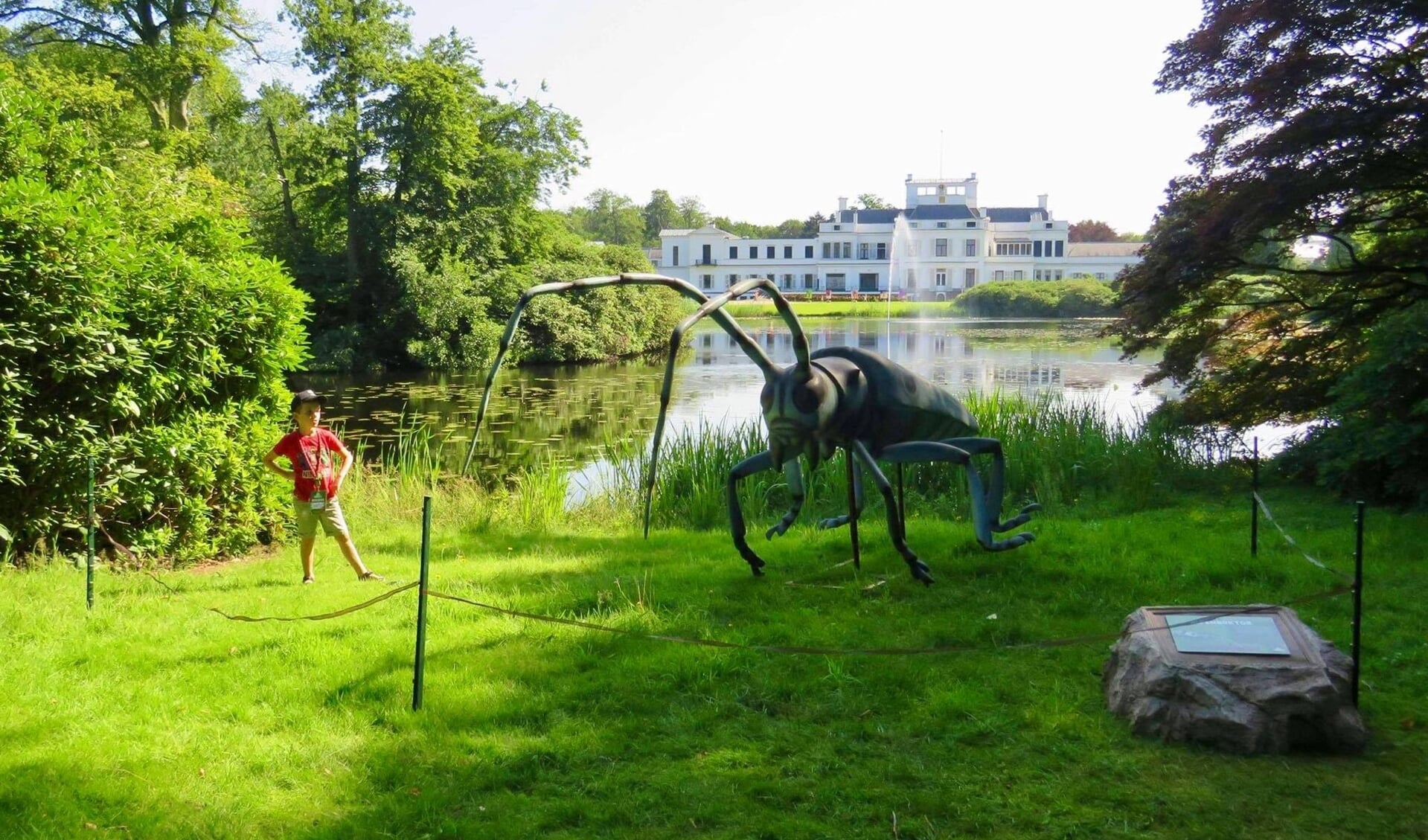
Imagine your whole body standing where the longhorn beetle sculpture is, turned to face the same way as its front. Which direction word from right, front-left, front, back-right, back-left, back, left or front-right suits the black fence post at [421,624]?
front

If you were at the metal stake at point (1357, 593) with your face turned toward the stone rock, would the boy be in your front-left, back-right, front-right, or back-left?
front-right

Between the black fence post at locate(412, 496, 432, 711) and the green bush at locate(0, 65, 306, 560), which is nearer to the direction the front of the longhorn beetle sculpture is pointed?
the black fence post

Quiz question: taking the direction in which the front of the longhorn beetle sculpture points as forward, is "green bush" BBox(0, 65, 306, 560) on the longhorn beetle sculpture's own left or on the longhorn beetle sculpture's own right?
on the longhorn beetle sculpture's own right

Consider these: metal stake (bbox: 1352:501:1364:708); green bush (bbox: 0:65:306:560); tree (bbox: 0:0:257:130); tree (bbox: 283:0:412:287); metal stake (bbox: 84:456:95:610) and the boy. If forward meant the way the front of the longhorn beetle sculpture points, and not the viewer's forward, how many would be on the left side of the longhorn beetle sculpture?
1

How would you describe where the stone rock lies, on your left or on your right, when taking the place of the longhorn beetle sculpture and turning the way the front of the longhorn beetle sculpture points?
on your left

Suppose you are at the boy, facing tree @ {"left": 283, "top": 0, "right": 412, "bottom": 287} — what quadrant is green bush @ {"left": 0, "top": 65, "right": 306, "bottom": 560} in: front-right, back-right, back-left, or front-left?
front-left

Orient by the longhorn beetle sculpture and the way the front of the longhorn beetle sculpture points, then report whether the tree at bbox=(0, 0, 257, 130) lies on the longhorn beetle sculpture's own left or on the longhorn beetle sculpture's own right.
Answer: on the longhorn beetle sculpture's own right

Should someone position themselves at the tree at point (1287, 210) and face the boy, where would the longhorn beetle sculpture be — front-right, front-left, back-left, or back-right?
front-left

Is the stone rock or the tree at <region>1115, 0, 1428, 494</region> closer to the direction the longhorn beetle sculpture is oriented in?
the stone rock

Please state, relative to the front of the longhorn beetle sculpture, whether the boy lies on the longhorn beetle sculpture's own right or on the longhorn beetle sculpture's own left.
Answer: on the longhorn beetle sculpture's own right

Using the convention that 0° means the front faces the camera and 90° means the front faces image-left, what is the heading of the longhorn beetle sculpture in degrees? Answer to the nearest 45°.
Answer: approximately 45°

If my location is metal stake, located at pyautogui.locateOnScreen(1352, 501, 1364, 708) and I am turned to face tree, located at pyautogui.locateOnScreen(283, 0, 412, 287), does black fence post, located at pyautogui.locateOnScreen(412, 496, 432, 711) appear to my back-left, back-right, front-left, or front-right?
front-left

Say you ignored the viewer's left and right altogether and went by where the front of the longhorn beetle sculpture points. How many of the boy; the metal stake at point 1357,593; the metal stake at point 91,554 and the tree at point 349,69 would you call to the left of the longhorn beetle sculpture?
1

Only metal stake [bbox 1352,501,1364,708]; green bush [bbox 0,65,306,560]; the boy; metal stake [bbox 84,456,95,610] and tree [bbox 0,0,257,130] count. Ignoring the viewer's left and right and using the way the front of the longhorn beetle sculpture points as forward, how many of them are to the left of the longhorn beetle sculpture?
1
